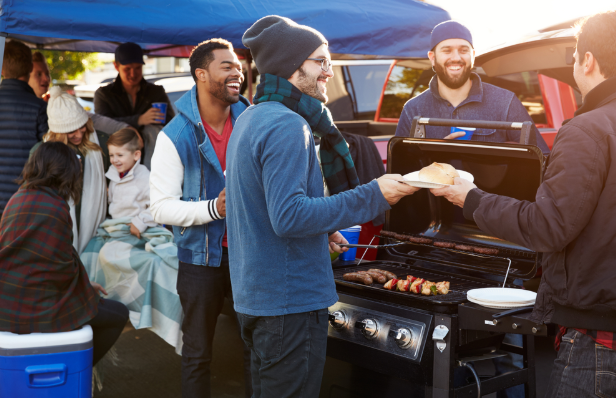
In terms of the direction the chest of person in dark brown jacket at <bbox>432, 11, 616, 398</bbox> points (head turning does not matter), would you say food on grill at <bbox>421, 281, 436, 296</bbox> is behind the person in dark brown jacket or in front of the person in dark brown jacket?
in front

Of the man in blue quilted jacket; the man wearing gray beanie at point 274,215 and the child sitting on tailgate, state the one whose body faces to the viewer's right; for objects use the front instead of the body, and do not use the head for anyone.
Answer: the man wearing gray beanie

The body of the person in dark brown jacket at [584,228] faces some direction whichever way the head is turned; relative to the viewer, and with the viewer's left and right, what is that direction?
facing away from the viewer and to the left of the viewer

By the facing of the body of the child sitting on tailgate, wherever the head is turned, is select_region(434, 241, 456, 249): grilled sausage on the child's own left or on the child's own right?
on the child's own left

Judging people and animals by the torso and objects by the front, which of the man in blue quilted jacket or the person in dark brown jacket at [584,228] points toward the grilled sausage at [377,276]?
the person in dark brown jacket

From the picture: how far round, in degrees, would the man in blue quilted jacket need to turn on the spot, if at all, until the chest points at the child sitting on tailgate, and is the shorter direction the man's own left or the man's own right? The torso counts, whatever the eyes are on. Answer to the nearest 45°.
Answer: approximately 135° to the man's own right

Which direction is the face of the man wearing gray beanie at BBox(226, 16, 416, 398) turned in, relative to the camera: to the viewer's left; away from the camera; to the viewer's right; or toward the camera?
to the viewer's right

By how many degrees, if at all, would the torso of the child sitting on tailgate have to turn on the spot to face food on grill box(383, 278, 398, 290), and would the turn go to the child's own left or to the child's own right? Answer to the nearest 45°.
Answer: approximately 90° to the child's own left

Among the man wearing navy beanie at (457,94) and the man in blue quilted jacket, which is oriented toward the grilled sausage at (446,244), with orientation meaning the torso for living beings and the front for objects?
the man wearing navy beanie

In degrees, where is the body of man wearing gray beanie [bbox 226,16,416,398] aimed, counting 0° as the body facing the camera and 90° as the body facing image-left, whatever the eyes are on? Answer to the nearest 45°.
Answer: approximately 270°

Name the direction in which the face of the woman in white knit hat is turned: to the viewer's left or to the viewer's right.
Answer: to the viewer's right

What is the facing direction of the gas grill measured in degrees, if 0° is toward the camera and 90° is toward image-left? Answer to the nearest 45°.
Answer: approximately 45°
